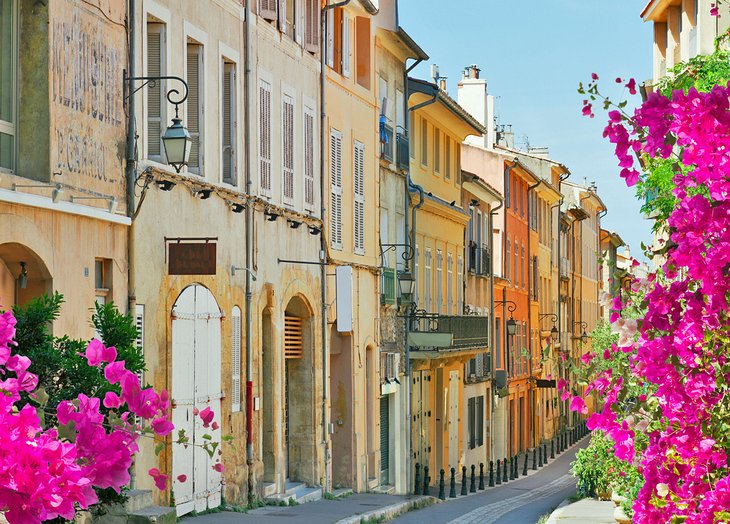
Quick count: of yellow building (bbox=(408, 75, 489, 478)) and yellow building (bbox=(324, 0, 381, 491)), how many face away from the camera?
0

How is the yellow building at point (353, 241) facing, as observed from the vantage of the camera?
facing the viewer and to the right of the viewer

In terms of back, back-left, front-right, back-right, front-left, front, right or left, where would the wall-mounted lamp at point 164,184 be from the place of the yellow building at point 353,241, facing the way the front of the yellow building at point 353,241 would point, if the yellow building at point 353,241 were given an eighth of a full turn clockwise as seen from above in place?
front

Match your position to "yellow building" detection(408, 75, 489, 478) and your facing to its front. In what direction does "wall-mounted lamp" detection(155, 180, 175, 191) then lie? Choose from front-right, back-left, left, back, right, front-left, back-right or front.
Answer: front-right

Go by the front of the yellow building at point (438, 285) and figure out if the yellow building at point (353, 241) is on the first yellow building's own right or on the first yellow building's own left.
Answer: on the first yellow building's own right

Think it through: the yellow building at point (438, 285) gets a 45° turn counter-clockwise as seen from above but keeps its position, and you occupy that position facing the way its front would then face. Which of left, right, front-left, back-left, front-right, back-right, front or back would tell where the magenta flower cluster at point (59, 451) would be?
right

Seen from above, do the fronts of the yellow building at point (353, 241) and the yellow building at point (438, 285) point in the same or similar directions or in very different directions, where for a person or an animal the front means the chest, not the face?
same or similar directions
